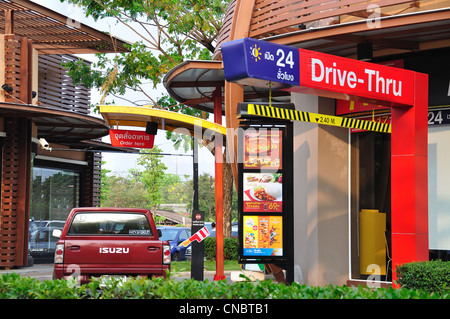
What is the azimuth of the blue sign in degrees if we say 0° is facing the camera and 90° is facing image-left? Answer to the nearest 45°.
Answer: approximately 315°

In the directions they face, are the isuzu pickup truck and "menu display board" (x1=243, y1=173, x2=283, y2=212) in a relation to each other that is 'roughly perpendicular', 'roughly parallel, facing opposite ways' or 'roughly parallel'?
roughly parallel, facing opposite ways

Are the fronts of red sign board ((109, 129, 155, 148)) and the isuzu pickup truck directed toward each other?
yes

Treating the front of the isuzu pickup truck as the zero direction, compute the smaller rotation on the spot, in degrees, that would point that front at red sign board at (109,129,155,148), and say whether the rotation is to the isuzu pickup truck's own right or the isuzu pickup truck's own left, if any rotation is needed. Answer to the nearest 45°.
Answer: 0° — it already faces it

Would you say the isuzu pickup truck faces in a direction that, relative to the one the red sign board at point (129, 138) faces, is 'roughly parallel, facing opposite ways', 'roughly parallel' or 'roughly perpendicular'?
roughly parallel, facing opposite ways

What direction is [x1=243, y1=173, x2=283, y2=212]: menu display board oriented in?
toward the camera

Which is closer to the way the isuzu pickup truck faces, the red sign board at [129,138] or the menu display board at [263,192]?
the red sign board

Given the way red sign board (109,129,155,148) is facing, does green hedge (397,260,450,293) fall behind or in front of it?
in front

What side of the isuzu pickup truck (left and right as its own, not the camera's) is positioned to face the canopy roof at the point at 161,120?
front

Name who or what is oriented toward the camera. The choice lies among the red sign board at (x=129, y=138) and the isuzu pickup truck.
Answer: the red sign board

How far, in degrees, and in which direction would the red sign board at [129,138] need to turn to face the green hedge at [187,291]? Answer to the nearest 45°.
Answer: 0° — it already faces it

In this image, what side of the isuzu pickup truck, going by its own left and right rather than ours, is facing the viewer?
back
